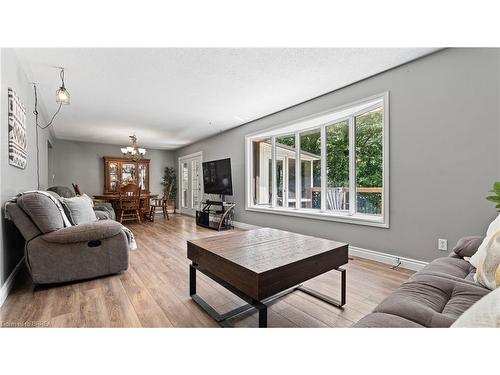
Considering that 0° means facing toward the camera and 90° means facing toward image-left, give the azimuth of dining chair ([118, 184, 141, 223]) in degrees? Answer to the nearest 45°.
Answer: approximately 180°

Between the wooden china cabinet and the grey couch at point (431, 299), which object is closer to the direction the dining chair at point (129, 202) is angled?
the wooden china cabinet

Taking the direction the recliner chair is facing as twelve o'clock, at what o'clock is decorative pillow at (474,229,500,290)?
The decorative pillow is roughly at 2 o'clock from the recliner chair.

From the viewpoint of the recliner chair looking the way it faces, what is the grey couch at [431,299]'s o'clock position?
The grey couch is roughly at 2 o'clock from the recliner chair.

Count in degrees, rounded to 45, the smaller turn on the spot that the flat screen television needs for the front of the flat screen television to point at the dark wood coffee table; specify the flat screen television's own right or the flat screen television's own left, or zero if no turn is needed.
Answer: approximately 45° to the flat screen television's own left

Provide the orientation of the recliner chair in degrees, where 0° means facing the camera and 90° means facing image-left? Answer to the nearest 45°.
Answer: approximately 270°

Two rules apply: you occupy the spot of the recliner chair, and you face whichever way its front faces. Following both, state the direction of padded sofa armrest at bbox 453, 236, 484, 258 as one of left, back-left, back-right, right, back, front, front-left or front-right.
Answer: front-right

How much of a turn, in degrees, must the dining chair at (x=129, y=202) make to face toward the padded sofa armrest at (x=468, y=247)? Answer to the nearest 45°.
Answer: approximately 180°

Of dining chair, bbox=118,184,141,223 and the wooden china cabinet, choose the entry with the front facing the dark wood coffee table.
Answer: the wooden china cabinet

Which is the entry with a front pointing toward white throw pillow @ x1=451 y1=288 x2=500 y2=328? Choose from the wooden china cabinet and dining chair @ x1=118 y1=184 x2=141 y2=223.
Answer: the wooden china cabinet

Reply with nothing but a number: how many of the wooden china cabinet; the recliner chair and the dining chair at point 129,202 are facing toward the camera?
1

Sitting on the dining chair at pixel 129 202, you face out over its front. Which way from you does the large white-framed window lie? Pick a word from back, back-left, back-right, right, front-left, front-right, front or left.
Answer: back-right

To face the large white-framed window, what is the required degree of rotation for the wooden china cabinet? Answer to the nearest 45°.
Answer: approximately 45° to its left
